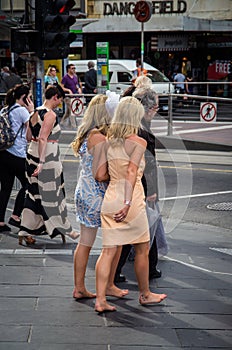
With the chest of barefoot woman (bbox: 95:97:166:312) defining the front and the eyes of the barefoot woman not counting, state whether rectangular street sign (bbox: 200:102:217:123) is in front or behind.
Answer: in front

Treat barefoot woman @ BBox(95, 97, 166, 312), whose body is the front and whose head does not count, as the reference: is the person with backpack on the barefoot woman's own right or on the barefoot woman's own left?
on the barefoot woman's own left

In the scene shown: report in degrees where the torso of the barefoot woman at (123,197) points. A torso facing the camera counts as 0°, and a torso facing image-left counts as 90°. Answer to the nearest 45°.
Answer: approximately 225°

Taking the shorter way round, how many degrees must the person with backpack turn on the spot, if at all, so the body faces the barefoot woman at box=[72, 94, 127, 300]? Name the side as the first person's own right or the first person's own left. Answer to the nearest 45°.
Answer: approximately 90° to the first person's own right

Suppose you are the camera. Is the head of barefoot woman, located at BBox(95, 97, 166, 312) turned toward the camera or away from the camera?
away from the camera

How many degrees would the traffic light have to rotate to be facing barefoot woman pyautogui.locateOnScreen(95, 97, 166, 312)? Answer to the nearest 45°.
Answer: approximately 45° to its right

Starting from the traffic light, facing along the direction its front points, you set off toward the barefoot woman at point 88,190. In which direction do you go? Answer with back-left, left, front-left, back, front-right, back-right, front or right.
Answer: front-right

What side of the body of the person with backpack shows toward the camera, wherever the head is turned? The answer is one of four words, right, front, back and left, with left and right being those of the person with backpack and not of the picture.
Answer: right

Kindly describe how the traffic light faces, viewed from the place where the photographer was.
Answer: facing the viewer and to the right of the viewer
